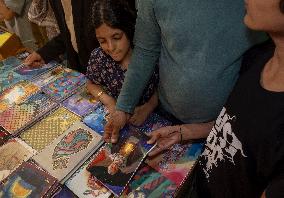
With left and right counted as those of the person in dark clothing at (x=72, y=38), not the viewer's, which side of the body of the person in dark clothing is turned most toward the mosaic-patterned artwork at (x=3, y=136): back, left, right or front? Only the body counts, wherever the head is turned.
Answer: front

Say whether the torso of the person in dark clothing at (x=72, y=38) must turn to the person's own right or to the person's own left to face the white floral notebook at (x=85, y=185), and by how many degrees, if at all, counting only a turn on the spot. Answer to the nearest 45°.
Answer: approximately 45° to the person's own left

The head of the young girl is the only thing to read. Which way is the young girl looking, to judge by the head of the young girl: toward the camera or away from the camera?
toward the camera

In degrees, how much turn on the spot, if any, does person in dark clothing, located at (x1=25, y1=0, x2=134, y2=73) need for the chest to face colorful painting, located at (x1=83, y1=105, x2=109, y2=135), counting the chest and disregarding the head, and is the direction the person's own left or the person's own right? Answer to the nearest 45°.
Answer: approximately 45° to the person's own left

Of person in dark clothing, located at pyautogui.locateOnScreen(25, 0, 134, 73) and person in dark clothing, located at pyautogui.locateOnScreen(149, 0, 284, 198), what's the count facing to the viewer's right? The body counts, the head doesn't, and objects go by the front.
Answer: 0

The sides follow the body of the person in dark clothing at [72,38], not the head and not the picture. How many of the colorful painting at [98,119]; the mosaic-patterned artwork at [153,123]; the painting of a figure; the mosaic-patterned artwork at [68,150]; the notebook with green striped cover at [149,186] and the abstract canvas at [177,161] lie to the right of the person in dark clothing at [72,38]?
0

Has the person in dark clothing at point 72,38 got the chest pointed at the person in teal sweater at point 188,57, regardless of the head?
no

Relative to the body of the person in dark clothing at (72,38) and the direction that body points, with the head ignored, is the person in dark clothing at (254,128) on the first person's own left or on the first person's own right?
on the first person's own left

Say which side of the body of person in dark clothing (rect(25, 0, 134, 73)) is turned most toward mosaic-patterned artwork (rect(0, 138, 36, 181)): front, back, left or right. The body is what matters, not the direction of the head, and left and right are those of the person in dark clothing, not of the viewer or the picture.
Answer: front

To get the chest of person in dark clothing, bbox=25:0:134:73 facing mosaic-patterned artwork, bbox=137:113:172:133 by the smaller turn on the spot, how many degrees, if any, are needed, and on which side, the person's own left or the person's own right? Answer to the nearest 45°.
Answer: approximately 90° to the person's own left

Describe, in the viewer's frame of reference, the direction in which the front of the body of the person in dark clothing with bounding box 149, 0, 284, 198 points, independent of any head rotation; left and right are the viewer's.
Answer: facing the viewer and to the left of the viewer

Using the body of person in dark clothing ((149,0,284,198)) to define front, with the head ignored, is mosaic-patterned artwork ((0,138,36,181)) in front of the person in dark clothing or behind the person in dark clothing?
in front

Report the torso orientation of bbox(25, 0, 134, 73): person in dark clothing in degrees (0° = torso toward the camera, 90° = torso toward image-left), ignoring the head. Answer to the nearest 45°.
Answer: approximately 45°

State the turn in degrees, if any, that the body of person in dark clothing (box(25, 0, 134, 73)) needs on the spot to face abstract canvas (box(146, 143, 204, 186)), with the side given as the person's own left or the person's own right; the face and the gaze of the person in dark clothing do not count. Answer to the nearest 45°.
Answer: approximately 45° to the person's own left

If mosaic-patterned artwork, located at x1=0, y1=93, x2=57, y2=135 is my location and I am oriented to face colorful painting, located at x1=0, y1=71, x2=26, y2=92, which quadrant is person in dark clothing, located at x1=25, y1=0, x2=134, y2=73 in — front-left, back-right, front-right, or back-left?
front-right
